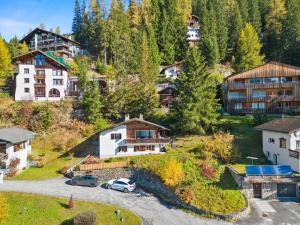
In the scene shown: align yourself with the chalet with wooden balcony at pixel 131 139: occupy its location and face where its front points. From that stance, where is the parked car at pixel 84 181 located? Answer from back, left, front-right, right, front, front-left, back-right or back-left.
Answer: front-right

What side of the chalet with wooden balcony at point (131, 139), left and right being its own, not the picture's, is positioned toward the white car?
front

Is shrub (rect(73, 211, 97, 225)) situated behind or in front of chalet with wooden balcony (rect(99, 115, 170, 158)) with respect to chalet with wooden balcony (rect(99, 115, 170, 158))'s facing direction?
in front

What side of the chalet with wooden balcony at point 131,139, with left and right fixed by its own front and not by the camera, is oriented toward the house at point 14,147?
right

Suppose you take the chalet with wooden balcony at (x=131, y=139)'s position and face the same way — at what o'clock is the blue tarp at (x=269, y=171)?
The blue tarp is roughly at 10 o'clock from the chalet with wooden balcony.

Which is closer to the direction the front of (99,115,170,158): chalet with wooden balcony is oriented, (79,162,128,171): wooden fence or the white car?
the white car

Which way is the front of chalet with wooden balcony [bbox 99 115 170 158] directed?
toward the camera

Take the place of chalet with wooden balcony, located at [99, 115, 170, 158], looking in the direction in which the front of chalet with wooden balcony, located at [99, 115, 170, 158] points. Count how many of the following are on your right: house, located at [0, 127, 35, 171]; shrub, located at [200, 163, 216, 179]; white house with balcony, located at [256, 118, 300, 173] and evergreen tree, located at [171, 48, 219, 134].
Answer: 1

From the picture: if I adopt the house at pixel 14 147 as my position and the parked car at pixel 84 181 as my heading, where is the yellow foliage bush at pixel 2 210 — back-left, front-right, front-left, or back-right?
front-right

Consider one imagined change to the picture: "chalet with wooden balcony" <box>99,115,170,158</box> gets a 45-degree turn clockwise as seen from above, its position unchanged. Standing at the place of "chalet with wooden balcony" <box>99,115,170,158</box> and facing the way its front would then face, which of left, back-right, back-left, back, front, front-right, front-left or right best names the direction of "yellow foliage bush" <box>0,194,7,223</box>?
front

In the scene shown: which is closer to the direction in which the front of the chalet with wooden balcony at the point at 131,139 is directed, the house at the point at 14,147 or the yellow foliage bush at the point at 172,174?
the yellow foliage bush

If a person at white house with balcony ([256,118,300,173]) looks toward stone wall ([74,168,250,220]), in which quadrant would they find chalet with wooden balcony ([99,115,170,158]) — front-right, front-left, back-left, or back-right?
front-right

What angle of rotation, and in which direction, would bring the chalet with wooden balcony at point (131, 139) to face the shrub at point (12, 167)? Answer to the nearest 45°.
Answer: approximately 90° to its right

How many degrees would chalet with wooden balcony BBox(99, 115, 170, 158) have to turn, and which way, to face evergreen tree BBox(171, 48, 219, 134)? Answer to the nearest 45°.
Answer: approximately 90° to its left

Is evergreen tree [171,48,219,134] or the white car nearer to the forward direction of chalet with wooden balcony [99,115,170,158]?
the white car

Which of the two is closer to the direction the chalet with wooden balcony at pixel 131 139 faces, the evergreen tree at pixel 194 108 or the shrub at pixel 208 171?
the shrub
